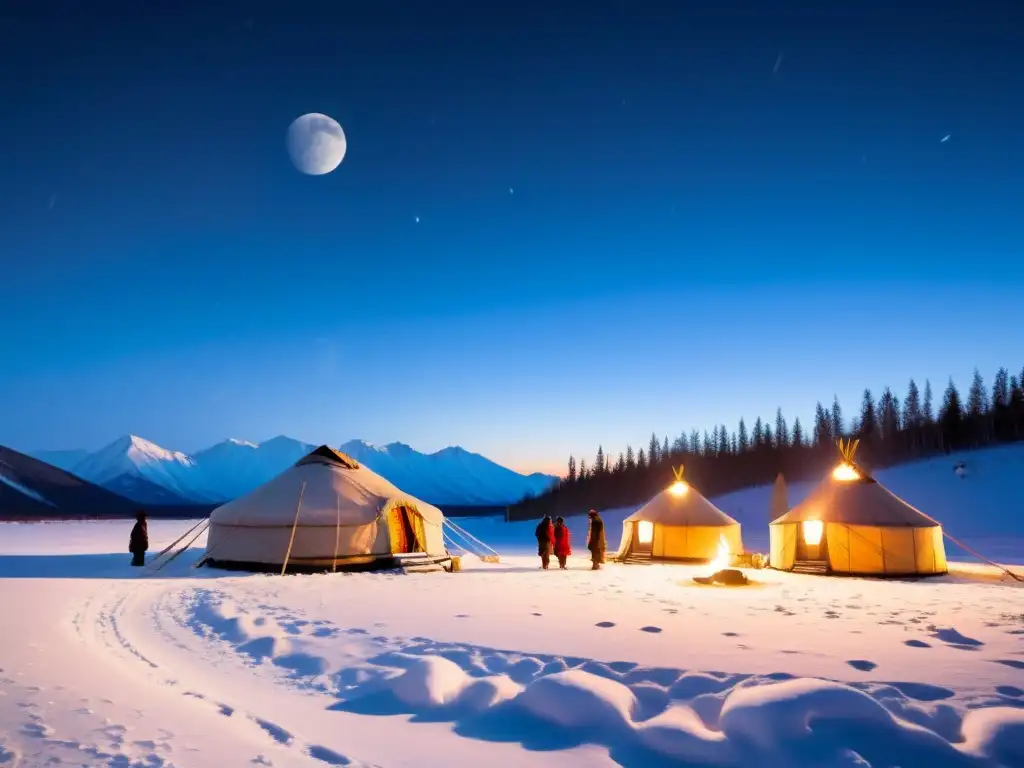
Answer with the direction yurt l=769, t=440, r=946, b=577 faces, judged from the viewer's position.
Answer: facing the viewer and to the left of the viewer

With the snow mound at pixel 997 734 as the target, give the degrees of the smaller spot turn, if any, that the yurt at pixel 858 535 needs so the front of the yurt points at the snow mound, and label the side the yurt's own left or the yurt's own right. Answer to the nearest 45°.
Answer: approximately 45° to the yurt's own left

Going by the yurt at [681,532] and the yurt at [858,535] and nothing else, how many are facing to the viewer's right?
0

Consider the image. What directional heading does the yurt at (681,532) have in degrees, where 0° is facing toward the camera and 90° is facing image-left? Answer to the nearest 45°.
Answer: approximately 45°

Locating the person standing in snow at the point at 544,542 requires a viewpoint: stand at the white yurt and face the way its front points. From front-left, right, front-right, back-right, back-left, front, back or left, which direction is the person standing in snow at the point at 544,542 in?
front-left

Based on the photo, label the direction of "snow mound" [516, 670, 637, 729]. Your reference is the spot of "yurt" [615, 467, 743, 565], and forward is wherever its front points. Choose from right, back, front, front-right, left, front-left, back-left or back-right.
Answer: front-left

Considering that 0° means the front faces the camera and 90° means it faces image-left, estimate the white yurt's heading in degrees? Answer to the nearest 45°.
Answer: approximately 315°

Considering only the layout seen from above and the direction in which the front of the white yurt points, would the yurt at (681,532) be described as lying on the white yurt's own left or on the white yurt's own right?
on the white yurt's own left

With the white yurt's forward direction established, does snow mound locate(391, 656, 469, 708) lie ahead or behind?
ahead

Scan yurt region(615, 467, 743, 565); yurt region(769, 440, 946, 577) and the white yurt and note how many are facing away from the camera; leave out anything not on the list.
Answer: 0

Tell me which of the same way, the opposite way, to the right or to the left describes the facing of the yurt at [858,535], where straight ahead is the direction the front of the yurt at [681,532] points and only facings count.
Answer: the same way

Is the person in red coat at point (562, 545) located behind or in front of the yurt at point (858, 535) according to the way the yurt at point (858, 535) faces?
in front

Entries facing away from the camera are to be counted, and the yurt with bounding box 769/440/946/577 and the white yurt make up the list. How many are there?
0

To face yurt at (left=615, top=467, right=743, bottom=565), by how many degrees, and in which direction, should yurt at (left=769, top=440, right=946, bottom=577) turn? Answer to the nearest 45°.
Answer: approximately 45° to its right
